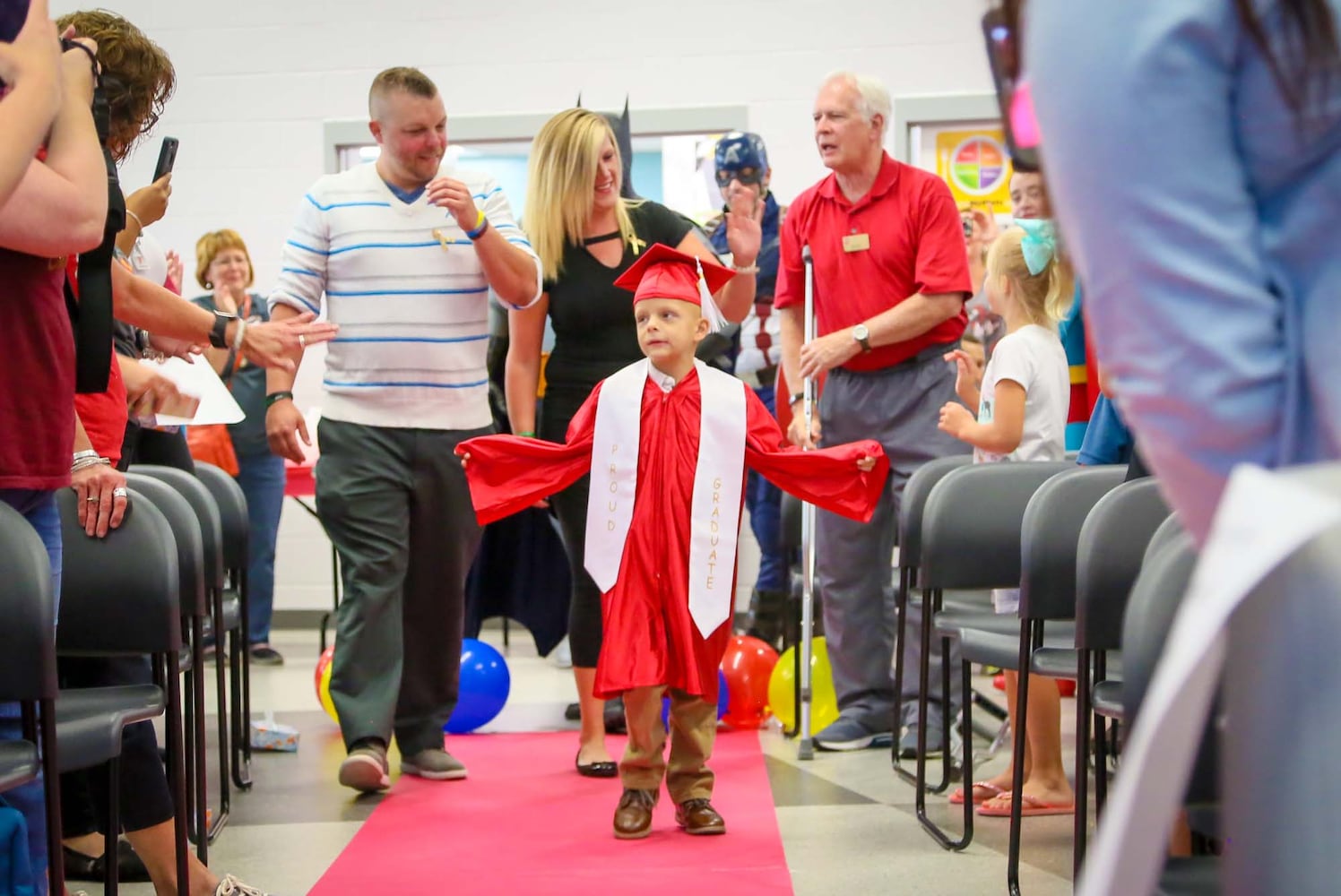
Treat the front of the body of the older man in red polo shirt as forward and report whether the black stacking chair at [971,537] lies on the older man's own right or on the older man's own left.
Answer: on the older man's own left

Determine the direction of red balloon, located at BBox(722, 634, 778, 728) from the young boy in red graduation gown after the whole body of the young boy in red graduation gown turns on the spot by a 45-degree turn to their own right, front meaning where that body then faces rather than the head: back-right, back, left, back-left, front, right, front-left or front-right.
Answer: back-right

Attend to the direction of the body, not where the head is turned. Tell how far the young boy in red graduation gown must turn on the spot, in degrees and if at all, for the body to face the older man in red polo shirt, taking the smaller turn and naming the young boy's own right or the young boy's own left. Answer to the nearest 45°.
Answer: approximately 135° to the young boy's own left

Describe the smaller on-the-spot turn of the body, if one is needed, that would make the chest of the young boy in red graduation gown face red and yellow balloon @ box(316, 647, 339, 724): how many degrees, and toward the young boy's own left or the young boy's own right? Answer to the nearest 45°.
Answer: approximately 135° to the young boy's own right

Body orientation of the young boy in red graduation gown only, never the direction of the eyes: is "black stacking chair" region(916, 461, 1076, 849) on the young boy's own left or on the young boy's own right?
on the young boy's own left

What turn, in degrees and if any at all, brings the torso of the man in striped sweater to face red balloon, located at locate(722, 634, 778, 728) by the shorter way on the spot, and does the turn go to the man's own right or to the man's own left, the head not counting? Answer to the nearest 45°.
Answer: approximately 135° to the man's own left

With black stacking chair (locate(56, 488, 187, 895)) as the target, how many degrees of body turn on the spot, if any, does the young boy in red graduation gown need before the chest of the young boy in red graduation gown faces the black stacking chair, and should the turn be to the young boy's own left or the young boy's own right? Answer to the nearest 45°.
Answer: approximately 45° to the young boy's own right

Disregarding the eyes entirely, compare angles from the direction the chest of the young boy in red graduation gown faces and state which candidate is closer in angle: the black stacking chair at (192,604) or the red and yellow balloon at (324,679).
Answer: the black stacking chair

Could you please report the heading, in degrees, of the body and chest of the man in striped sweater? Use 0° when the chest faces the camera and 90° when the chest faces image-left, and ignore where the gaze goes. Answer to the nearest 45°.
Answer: approximately 0°

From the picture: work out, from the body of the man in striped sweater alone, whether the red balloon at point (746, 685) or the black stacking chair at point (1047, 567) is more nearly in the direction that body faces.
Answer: the black stacking chair
